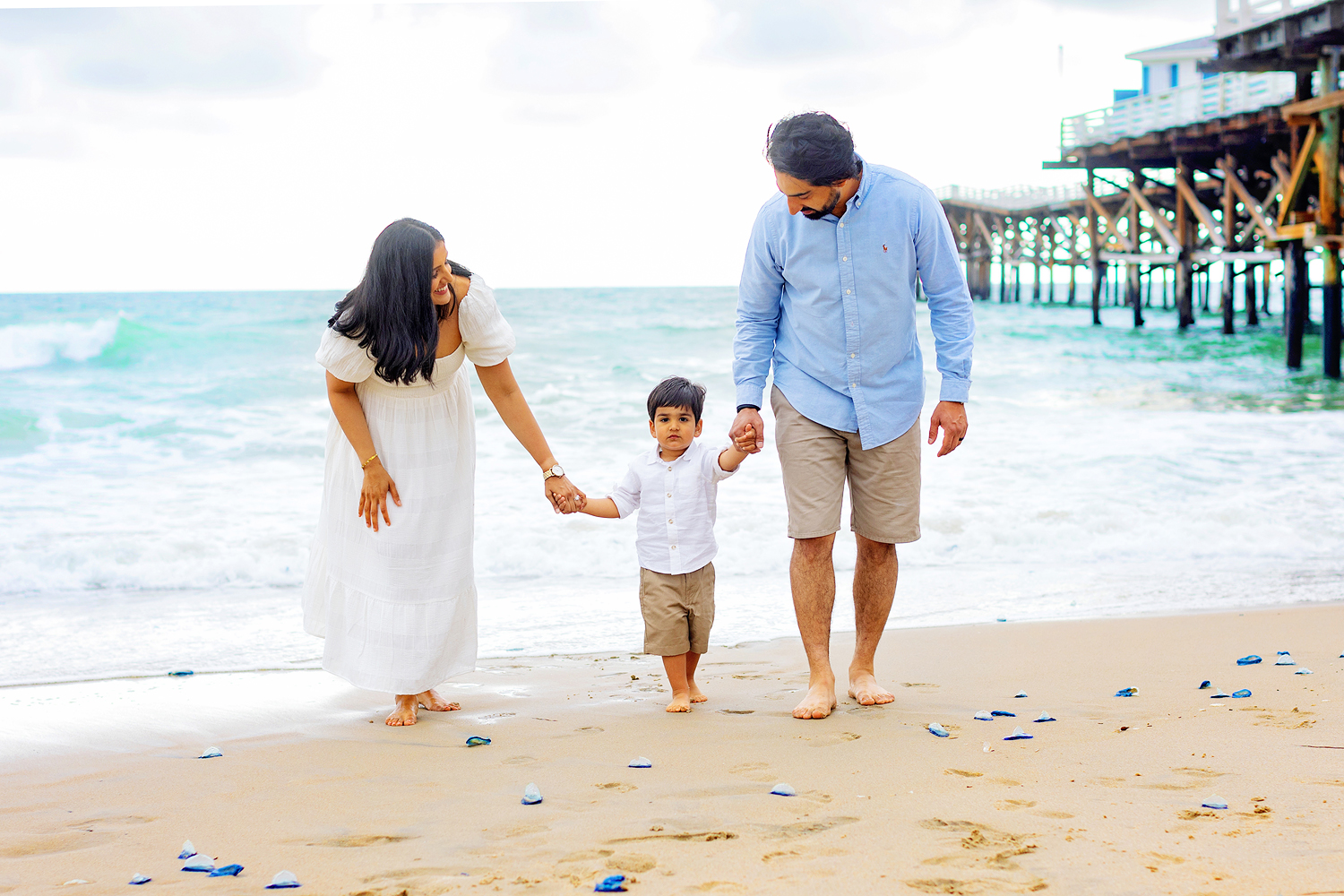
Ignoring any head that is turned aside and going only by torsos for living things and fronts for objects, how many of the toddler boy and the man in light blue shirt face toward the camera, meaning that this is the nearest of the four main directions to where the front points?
2

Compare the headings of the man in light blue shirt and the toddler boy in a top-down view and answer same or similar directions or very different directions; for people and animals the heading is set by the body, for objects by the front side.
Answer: same or similar directions

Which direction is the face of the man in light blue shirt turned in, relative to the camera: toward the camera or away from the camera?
toward the camera

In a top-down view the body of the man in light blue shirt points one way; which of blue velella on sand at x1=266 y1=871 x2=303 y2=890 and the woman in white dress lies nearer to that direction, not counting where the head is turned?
the blue velella on sand

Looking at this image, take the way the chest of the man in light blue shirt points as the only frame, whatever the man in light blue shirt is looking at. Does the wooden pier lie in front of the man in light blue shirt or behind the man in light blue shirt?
behind

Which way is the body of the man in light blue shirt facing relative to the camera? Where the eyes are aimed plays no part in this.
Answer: toward the camera

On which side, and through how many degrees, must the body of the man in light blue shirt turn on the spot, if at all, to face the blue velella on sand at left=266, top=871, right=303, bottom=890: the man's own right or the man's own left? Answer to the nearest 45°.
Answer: approximately 45° to the man's own right

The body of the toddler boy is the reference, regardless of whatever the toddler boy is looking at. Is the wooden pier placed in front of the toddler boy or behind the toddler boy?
behind

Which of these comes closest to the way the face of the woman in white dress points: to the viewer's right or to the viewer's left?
to the viewer's right

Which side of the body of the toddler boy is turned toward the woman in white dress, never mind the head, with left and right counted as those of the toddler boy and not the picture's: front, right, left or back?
right

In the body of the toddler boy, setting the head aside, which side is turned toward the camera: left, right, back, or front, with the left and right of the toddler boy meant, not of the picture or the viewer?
front

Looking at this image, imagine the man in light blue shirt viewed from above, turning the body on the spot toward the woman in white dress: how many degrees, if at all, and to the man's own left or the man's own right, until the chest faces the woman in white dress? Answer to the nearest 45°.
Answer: approximately 90° to the man's own right
